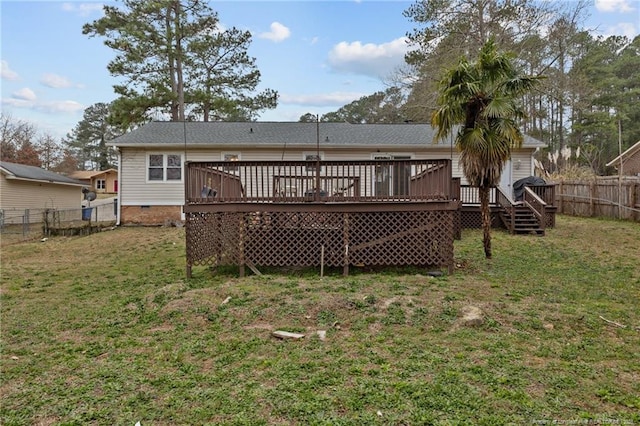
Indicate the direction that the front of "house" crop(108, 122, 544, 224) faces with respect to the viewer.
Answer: facing away from the viewer

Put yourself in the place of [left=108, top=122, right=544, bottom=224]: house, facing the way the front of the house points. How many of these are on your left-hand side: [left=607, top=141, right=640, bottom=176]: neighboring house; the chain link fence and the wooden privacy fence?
1

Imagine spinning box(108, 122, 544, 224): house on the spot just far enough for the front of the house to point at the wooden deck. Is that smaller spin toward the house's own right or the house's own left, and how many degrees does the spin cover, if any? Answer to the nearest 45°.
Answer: approximately 135° to the house's own right

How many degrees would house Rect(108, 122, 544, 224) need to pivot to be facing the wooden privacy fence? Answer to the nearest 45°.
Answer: approximately 90° to its right

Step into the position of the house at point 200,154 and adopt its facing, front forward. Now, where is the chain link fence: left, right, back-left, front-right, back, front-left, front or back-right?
left

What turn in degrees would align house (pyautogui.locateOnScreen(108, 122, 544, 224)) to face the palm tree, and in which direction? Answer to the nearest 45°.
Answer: approximately 135° to its right

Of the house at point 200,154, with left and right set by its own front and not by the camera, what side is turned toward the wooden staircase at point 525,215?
right

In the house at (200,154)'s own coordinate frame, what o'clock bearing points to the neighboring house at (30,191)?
The neighboring house is roughly at 10 o'clock from the house.

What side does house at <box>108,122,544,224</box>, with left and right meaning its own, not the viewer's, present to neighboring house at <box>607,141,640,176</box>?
right

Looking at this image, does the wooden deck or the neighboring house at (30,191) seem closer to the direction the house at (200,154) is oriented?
the neighboring house

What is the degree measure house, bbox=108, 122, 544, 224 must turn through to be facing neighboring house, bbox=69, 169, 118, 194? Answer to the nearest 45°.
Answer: approximately 45° to its left

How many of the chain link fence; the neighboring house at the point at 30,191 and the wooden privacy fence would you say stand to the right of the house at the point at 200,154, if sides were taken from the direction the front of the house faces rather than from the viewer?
1

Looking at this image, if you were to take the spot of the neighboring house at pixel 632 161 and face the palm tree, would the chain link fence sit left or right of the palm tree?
right
